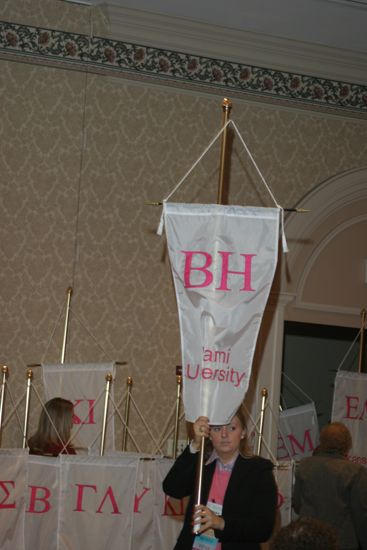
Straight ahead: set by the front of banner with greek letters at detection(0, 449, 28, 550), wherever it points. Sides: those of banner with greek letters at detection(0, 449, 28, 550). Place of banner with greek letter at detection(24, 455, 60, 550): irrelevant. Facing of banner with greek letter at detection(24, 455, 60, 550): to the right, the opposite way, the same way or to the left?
the same way

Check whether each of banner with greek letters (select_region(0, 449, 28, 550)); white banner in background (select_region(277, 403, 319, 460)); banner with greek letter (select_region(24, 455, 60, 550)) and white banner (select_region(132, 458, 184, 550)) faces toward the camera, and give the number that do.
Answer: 4

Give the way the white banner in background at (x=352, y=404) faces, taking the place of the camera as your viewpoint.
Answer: facing the viewer

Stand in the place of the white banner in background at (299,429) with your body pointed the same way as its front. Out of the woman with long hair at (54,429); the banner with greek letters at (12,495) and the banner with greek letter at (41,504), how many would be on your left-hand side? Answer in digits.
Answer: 0

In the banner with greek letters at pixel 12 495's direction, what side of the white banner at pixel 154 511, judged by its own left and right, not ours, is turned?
right

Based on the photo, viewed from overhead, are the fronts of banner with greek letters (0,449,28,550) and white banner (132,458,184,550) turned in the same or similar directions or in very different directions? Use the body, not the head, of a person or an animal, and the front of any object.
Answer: same or similar directions

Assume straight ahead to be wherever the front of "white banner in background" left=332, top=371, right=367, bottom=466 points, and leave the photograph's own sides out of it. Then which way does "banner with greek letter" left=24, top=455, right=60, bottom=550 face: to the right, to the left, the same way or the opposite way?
the same way

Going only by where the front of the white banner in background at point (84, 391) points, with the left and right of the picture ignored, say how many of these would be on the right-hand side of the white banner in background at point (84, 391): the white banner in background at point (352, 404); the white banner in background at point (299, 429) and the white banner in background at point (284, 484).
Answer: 0

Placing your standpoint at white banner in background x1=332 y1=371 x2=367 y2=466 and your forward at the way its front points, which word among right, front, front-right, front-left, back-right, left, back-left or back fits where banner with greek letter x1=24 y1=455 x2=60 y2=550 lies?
front-right

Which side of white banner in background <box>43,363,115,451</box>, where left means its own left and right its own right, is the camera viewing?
front

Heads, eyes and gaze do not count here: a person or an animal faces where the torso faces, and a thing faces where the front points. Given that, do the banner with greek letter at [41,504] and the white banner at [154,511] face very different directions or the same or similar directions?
same or similar directions

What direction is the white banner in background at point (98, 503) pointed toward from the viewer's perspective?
toward the camera
